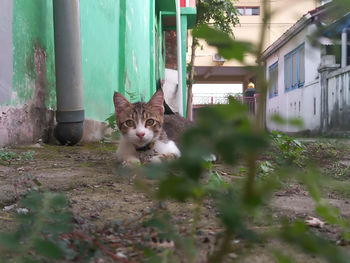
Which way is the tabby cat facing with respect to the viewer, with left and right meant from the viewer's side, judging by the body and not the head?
facing the viewer

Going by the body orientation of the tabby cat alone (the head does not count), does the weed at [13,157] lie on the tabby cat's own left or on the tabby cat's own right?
on the tabby cat's own right

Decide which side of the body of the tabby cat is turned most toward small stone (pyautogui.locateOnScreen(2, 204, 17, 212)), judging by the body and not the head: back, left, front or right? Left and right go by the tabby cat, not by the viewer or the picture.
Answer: front
